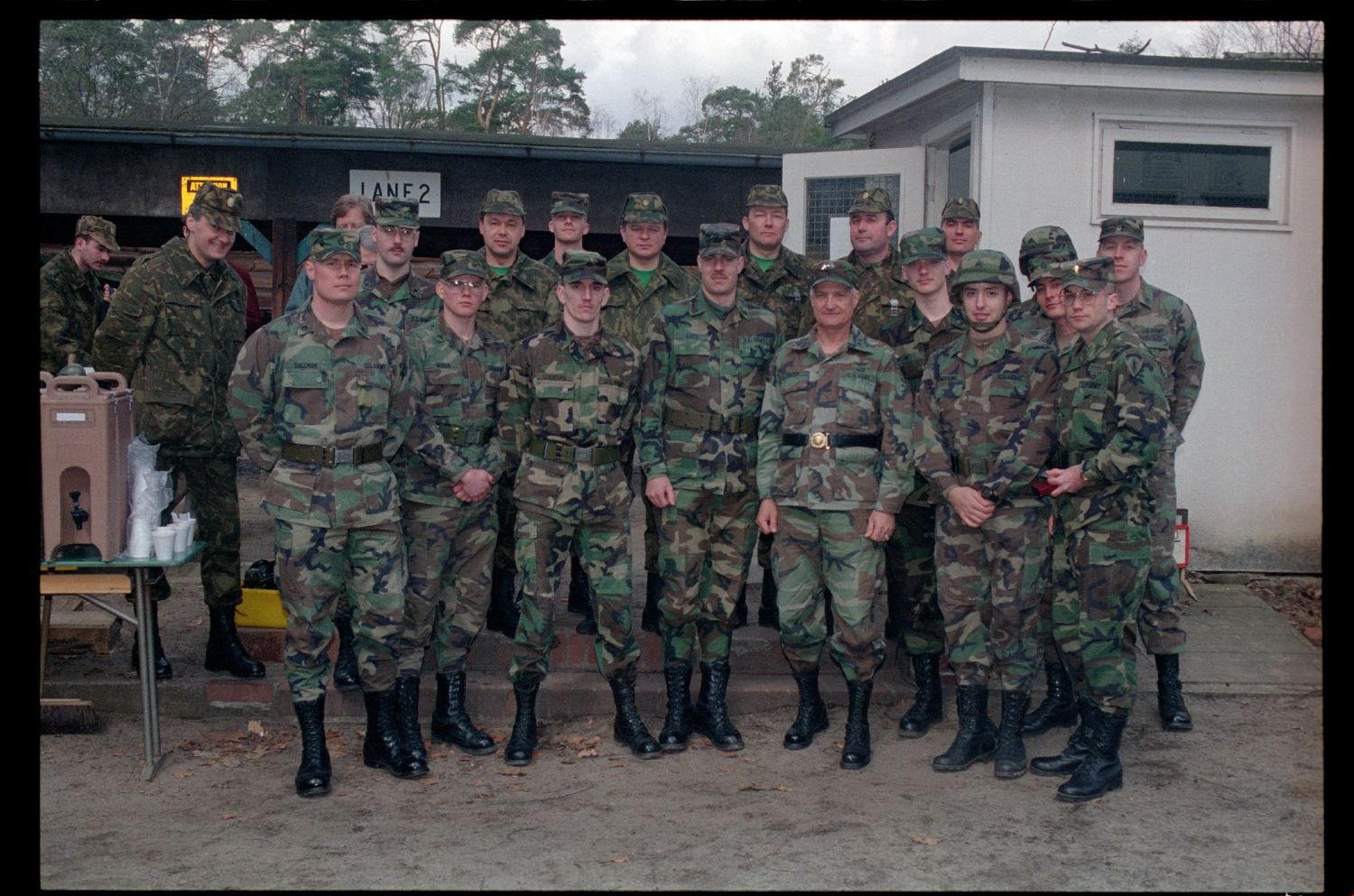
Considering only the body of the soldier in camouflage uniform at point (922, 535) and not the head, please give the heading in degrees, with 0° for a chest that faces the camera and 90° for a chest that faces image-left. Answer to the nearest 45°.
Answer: approximately 0°

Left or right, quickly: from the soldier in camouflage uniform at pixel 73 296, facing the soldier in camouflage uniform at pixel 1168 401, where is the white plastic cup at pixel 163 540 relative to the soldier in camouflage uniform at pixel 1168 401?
right

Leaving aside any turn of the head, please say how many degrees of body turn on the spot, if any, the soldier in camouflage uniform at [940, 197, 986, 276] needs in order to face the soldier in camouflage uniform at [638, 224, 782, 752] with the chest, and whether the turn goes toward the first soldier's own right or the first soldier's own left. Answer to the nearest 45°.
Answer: approximately 45° to the first soldier's own right

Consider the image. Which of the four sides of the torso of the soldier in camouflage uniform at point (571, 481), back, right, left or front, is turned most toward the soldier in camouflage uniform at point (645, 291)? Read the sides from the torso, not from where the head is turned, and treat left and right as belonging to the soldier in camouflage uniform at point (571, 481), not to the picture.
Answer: back

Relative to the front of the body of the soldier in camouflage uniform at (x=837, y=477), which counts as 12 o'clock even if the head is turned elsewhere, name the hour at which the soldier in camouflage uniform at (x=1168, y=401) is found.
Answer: the soldier in camouflage uniform at (x=1168, y=401) is roughly at 8 o'clock from the soldier in camouflage uniform at (x=837, y=477).

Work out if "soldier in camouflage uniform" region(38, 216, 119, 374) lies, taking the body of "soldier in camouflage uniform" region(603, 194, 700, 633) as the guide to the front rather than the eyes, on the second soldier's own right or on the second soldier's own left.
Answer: on the second soldier's own right

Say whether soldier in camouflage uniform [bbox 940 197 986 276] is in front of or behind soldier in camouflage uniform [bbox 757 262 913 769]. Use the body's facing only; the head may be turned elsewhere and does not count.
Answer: behind

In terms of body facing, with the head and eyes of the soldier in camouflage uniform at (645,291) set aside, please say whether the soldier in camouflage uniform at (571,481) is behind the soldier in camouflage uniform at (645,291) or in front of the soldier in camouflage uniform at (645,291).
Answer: in front
